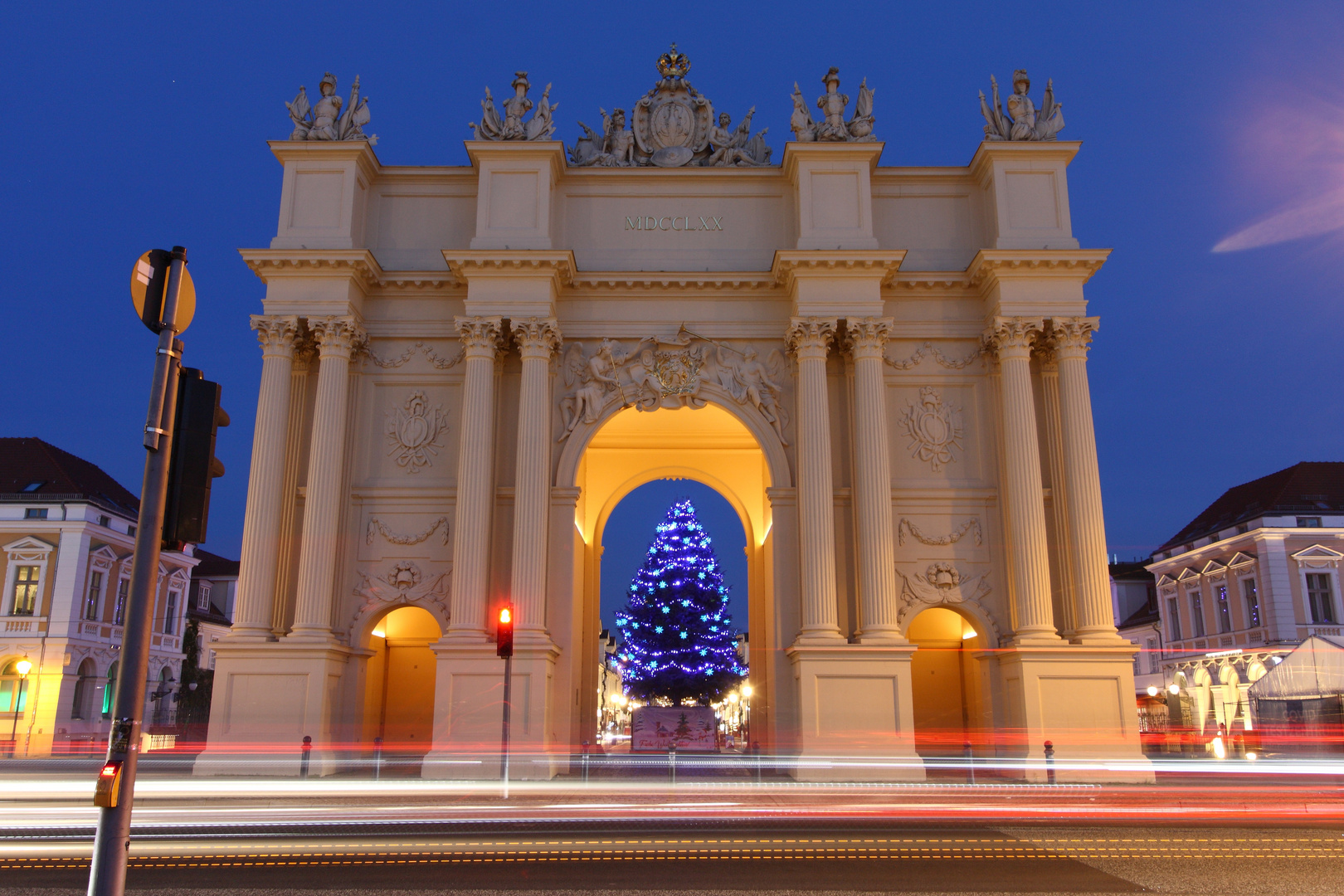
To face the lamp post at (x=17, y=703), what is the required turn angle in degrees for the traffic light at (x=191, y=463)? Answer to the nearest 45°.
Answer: approximately 45° to its left

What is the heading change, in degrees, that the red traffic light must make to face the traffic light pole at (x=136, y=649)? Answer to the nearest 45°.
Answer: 0° — it already faces it

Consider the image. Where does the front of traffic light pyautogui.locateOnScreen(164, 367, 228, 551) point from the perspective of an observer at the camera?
facing away from the viewer and to the right of the viewer

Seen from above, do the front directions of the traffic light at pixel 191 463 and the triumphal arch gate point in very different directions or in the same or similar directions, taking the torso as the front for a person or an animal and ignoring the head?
very different directions

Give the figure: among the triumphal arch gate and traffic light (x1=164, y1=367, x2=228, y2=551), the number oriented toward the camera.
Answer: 1

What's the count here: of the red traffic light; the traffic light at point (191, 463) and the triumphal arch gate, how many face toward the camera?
2

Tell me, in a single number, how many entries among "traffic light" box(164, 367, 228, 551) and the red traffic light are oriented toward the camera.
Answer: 1

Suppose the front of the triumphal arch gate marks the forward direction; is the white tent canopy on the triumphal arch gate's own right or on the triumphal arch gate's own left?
on the triumphal arch gate's own left

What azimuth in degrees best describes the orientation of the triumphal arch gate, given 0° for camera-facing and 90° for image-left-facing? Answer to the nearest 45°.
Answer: approximately 0°

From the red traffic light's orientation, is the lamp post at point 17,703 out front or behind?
behind
